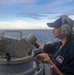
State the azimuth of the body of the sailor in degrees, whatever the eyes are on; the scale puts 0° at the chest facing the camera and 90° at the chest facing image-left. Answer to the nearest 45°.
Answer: approximately 90°

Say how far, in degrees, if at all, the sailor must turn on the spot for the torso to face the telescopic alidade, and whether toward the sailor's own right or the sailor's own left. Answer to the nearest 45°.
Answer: approximately 45° to the sailor's own left

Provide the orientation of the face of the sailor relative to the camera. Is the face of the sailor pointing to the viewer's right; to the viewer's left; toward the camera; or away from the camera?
to the viewer's left
